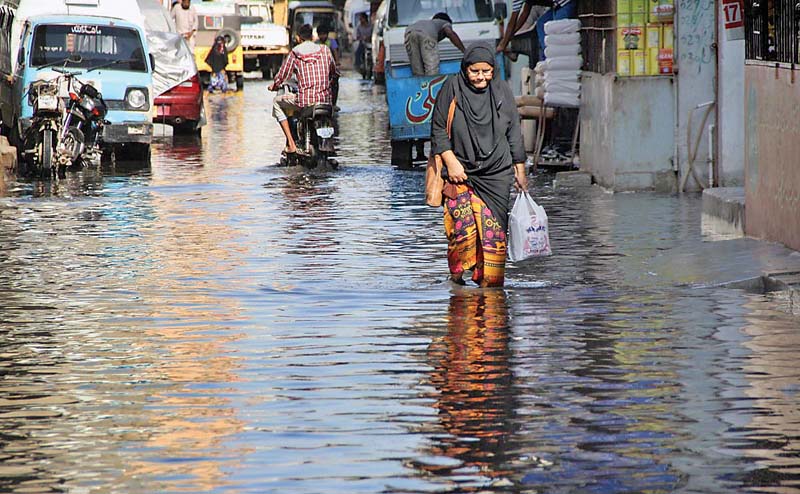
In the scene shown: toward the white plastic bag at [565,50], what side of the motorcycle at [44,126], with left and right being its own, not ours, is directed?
left

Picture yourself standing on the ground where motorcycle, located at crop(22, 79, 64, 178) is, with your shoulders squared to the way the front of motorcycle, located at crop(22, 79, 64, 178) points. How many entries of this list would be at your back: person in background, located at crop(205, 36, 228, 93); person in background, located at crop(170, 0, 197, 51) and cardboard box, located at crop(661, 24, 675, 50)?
2

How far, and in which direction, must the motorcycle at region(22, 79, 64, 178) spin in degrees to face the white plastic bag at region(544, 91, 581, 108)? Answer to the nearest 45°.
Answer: approximately 45° to its left

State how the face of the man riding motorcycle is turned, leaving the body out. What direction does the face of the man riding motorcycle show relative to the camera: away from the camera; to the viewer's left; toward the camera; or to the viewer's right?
away from the camera

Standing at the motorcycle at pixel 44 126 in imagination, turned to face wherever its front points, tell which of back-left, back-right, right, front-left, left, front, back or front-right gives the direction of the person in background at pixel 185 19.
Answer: back

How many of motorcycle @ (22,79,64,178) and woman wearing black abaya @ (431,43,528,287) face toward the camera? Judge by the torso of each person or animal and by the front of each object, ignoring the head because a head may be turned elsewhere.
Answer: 2

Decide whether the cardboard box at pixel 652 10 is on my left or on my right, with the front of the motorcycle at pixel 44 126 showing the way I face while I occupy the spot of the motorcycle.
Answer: on my left

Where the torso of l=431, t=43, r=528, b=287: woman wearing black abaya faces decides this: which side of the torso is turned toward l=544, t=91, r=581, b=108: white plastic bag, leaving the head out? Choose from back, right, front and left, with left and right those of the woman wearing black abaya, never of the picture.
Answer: back

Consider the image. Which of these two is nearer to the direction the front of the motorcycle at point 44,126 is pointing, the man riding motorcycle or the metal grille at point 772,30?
the metal grille

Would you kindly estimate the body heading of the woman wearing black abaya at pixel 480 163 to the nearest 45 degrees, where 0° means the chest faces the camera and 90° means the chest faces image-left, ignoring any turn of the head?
approximately 0°

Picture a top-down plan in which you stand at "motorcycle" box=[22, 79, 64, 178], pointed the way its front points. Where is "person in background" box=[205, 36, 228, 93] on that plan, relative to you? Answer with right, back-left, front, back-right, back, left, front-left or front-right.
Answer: back

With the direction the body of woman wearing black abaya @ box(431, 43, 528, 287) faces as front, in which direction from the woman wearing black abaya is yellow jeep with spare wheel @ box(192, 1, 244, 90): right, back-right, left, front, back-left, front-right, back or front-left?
back
